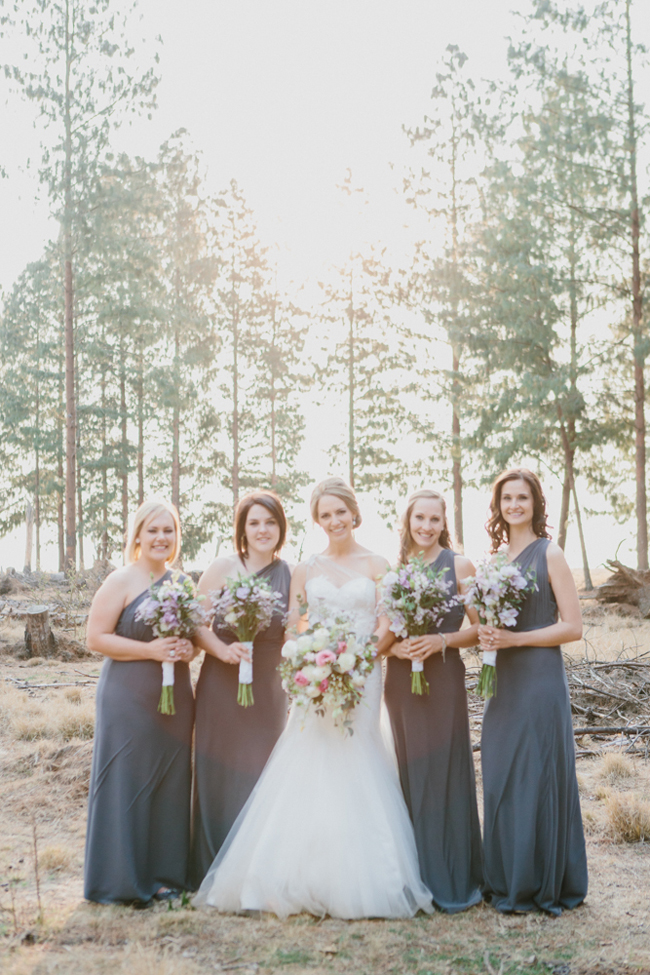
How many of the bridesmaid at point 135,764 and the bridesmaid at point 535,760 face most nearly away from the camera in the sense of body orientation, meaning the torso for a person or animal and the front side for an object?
0

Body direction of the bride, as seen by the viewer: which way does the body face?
toward the camera

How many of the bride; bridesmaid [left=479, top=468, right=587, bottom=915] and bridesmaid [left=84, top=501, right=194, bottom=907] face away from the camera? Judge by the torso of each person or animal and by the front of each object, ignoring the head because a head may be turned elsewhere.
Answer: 0

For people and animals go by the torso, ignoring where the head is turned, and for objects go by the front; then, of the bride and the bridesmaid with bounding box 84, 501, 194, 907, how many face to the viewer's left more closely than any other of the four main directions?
0

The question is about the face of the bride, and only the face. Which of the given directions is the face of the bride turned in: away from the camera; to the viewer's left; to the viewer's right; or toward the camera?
toward the camera

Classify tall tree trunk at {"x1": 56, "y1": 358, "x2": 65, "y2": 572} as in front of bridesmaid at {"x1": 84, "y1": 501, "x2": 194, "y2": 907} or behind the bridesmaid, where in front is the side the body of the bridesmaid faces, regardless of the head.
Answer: behind

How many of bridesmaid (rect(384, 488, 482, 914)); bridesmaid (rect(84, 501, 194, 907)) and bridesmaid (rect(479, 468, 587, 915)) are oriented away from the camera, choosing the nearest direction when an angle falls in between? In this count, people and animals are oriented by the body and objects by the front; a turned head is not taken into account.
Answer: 0

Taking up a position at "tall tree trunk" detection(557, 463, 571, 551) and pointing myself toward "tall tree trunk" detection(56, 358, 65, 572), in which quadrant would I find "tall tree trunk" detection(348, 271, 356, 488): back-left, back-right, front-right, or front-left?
front-right

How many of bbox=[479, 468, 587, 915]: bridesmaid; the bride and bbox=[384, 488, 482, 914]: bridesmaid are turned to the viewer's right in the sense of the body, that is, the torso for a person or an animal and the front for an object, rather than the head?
0

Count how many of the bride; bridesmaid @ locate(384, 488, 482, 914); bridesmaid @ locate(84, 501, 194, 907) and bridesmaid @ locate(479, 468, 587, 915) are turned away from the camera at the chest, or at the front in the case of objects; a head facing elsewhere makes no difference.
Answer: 0

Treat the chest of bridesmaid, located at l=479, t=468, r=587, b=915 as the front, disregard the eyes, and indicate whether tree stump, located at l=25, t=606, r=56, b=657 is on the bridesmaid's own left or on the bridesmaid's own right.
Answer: on the bridesmaid's own right

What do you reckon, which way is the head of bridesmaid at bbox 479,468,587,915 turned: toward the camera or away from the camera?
toward the camera

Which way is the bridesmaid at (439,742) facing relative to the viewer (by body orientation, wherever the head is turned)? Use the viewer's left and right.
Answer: facing the viewer and to the left of the viewer

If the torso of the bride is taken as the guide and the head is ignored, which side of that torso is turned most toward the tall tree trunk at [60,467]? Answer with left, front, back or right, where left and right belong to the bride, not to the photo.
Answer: back

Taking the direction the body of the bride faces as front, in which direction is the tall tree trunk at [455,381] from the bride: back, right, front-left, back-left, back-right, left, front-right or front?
back
